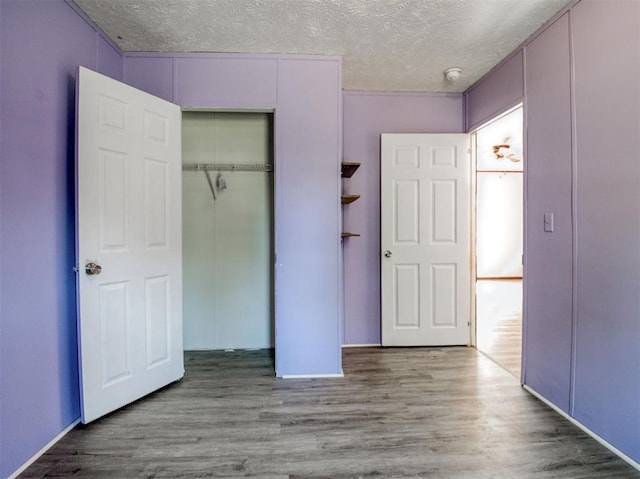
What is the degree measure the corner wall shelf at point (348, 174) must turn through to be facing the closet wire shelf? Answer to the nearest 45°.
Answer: approximately 135° to its right

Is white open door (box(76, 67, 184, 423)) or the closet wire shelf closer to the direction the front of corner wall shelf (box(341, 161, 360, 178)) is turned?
the white open door

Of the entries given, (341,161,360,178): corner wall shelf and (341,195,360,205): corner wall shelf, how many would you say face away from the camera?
0

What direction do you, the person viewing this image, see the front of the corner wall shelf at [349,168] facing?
facing the viewer and to the right of the viewer

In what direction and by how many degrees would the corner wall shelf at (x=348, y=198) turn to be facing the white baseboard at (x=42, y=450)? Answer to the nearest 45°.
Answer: approximately 90° to its right

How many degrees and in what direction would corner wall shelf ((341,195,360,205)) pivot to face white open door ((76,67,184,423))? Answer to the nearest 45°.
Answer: approximately 90° to its right

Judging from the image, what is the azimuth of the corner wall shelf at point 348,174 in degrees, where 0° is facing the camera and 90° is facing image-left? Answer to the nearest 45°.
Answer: approximately 315°

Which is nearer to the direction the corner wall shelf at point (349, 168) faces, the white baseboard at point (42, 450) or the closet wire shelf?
the white baseboard
